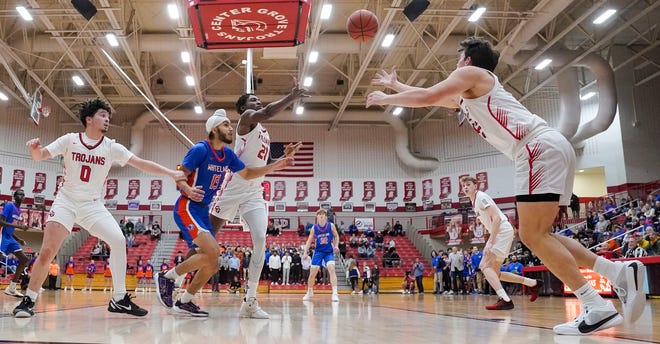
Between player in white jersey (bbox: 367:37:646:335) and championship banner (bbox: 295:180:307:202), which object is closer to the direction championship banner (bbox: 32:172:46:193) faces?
the player in white jersey

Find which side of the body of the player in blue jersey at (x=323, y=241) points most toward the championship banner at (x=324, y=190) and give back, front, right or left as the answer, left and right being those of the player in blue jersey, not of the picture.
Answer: back

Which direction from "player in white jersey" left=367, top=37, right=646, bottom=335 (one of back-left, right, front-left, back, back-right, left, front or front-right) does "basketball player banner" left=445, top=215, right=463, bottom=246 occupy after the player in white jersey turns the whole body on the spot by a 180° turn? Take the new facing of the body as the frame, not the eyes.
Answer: left

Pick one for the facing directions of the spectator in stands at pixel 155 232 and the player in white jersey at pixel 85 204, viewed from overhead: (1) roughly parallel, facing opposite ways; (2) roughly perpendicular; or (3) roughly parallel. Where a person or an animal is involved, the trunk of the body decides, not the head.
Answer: roughly parallel

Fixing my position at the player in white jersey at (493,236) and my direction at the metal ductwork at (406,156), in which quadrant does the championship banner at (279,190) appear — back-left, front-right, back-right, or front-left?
front-left

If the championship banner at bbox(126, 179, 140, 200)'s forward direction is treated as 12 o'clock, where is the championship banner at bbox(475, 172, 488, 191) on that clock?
the championship banner at bbox(475, 172, 488, 191) is roughly at 10 o'clock from the championship banner at bbox(126, 179, 140, 200).

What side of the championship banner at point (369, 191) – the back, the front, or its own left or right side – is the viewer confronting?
front

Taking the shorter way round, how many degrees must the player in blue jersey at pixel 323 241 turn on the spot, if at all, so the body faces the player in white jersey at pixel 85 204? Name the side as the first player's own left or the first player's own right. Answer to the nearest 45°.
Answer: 0° — they already face them

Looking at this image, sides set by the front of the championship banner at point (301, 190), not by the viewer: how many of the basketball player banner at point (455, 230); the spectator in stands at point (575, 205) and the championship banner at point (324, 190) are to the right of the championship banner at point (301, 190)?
0

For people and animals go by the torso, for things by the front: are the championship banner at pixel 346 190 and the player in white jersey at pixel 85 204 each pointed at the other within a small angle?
no

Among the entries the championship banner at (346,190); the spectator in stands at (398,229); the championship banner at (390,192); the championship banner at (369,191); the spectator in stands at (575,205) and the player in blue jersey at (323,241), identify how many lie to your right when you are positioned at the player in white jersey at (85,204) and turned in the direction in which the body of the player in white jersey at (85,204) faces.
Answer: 0

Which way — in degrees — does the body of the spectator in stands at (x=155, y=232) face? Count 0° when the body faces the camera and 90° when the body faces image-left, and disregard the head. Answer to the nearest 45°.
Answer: approximately 0°

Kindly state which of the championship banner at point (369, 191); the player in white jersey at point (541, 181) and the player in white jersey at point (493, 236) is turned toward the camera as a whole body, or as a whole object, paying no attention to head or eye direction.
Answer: the championship banner

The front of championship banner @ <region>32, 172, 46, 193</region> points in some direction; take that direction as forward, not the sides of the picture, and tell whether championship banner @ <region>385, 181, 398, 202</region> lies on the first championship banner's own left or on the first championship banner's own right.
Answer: on the first championship banner's own left

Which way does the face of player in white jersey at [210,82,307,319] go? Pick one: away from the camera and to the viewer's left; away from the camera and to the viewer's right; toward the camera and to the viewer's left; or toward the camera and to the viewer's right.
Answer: toward the camera and to the viewer's right
